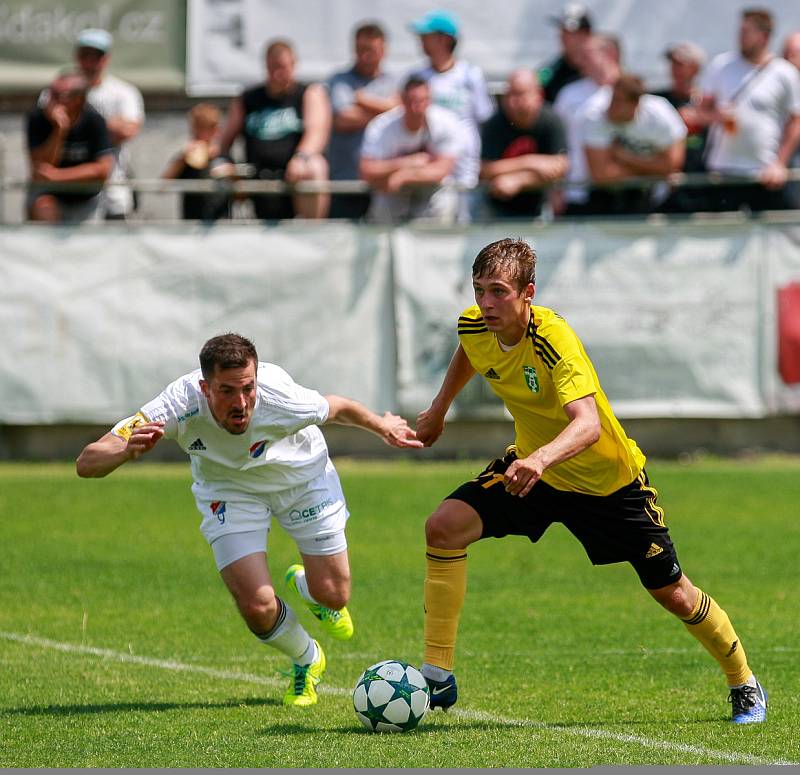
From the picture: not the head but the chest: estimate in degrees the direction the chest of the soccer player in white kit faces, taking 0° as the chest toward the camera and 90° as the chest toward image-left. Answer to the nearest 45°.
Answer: approximately 0°

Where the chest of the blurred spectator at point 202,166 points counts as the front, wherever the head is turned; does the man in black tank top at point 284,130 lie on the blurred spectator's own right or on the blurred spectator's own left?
on the blurred spectator's own left

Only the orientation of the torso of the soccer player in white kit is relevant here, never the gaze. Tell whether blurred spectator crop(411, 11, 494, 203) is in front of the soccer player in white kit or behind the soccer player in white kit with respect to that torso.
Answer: behind

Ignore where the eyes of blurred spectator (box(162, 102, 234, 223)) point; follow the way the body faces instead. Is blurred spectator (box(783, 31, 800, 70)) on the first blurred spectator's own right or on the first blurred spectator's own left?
on the first blurred spectator's own left

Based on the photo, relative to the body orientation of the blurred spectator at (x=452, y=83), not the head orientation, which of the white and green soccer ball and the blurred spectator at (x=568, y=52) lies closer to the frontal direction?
the white and green soccer ball

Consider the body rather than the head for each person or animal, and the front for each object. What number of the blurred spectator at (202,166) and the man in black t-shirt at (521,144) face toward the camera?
2

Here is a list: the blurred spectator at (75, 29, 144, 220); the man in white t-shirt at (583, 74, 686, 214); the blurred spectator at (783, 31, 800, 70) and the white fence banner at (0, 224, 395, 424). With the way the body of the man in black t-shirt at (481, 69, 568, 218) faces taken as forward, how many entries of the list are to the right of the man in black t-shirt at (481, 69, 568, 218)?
2

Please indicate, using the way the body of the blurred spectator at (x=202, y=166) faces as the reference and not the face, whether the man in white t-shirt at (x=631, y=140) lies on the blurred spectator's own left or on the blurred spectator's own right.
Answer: on the blurred spectator's own left
